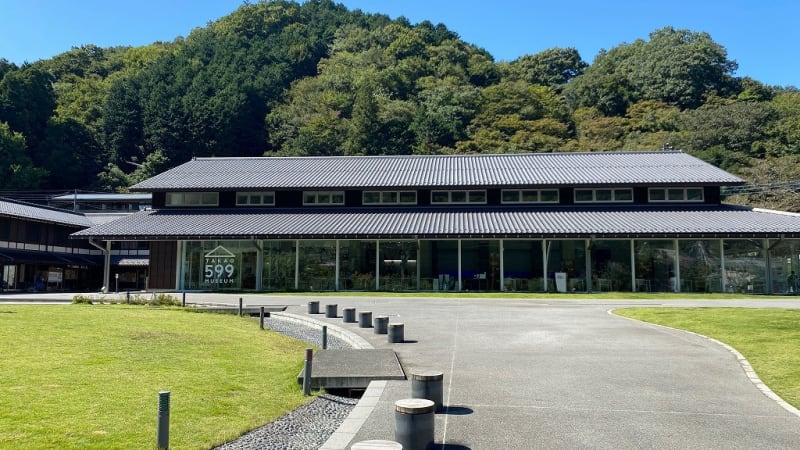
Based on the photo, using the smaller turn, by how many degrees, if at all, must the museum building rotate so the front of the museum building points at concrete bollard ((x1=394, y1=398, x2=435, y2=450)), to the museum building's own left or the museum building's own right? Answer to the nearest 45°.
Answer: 0° — it already faces it

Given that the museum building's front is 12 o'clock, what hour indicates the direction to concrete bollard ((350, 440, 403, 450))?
The concrete bollard is roughly at 12 o'clock from the museum building.

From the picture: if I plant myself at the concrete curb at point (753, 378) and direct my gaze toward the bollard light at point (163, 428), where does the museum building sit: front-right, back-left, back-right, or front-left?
back-right

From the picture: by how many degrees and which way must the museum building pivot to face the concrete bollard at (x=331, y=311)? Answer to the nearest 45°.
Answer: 0° — it already faces it

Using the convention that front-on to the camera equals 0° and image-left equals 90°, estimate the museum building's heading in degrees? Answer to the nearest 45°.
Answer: approximately 0°

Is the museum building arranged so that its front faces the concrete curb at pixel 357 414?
yes

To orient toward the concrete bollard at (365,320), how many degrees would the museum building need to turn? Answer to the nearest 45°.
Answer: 0° — it already faces it

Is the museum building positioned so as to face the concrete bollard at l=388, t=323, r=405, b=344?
yes

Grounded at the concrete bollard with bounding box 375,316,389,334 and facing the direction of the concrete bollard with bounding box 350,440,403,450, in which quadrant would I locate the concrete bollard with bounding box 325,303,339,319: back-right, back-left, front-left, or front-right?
back-right

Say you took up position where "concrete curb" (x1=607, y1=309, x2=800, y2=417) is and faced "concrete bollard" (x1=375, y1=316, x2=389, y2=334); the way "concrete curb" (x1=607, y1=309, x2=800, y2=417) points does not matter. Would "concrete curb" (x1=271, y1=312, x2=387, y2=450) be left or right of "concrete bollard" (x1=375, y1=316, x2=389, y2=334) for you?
left

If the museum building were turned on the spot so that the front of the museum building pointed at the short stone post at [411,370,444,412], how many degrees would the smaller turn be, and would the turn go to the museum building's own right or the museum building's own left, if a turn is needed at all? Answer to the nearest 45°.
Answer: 0° — it already faces it
